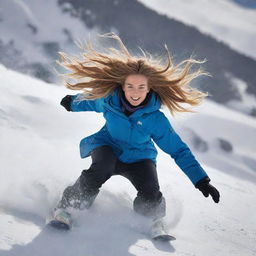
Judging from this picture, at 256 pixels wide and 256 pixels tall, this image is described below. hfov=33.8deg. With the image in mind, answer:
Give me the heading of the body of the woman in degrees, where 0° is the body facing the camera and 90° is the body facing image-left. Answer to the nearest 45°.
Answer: approximately 0°
